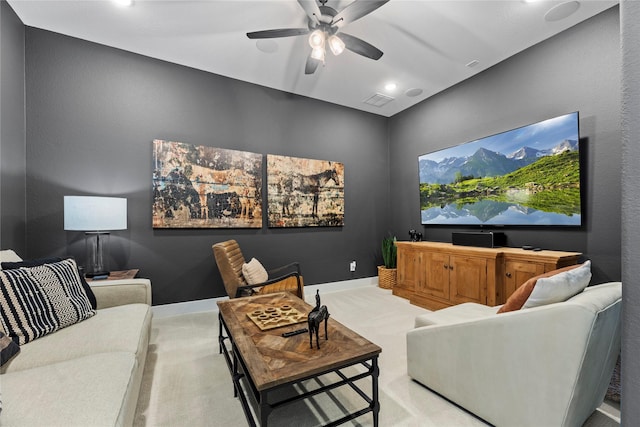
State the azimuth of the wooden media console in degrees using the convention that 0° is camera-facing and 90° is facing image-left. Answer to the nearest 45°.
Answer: approximately 45°

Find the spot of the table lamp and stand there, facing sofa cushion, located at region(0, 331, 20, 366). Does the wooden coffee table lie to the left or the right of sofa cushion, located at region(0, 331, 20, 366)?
left

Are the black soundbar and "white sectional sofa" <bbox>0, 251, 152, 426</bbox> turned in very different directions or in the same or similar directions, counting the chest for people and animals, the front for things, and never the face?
very different directions

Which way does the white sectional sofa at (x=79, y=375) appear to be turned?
to the viewer's right

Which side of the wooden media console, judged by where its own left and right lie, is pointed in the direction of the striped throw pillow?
front

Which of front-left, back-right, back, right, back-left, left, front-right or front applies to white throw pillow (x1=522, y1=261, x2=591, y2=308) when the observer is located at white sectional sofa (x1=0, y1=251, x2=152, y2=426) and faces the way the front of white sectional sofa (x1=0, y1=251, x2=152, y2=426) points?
front-right

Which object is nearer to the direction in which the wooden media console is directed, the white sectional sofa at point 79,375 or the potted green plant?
the white sectional sofa

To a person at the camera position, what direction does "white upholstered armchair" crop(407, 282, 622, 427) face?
facing away from the viewer and to the left of the viewer

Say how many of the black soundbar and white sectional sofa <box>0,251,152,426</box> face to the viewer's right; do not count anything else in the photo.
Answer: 1

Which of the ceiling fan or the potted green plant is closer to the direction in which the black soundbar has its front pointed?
the ceiling fan
